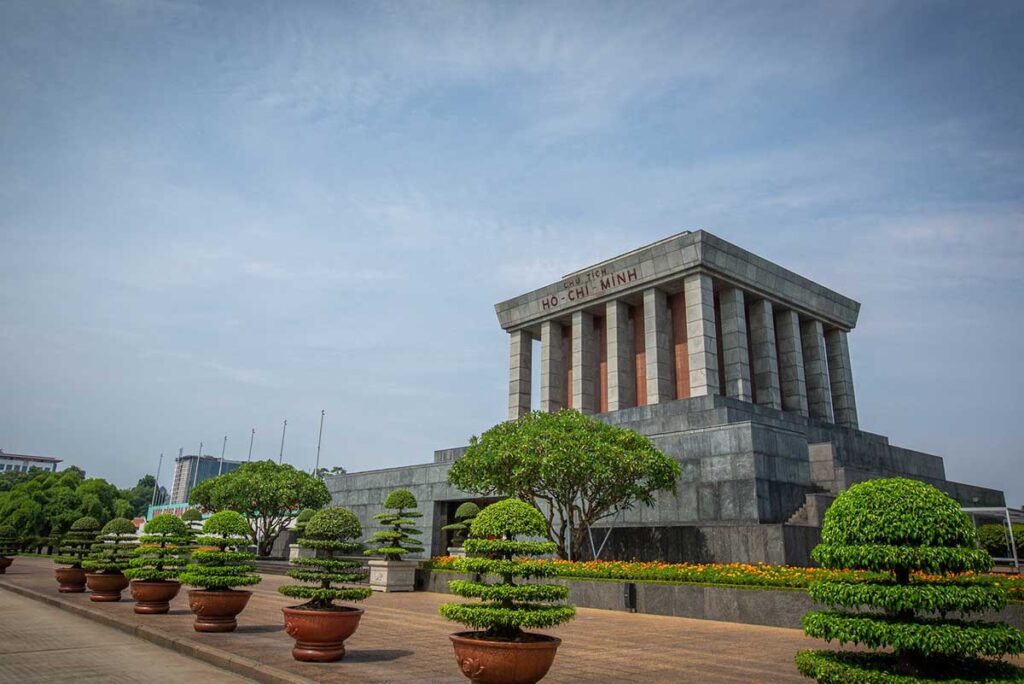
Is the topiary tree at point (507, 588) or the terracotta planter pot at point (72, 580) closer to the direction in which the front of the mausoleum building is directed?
the terracotta planter pot

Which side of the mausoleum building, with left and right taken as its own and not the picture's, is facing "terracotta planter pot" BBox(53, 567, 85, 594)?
front

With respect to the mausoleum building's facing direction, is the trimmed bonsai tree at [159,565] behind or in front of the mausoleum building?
in front

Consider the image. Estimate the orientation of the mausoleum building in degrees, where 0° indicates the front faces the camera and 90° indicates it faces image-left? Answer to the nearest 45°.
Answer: approximately 45°

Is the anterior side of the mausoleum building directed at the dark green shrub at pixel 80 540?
yes

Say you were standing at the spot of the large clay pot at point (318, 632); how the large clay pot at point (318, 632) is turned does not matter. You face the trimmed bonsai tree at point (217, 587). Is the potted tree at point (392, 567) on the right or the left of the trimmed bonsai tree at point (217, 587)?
right

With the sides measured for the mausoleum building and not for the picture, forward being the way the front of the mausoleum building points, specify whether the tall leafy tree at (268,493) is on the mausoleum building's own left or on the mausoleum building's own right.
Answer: on the mausoleum building's own right

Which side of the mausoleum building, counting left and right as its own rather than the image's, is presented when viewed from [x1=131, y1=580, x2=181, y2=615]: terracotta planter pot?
front

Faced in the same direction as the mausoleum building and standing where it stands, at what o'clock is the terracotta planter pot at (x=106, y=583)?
The terracotta planter pot is roughly at 12 o'clock from the mausoleum building.

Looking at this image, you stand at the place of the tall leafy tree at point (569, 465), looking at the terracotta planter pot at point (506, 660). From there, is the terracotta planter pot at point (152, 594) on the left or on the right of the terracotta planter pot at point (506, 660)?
right

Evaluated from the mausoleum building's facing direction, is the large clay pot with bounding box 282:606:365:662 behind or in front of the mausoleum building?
in front

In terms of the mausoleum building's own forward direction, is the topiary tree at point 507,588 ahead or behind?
ahead

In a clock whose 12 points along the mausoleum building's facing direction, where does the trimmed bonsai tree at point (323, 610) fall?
The trimmed bonsai tree is roughly at 11 o'clock from the mausoleum building.
